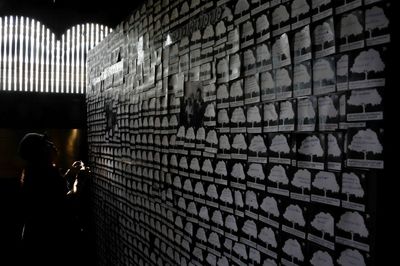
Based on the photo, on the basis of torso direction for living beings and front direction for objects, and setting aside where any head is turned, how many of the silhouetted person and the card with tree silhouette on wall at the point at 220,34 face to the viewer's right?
1

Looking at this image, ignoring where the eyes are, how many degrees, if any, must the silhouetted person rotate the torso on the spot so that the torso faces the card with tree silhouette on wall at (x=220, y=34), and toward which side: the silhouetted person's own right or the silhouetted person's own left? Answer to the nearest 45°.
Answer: approximately 45° to the silhouetted person's own right

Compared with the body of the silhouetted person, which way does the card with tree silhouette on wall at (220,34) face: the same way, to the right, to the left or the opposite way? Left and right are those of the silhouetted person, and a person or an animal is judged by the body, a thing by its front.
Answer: the opposite way

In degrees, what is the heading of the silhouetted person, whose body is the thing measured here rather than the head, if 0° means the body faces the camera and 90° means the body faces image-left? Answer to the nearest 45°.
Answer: approximately 270°

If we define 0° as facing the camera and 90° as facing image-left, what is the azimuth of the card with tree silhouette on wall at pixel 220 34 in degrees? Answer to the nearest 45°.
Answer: approximately 45°
